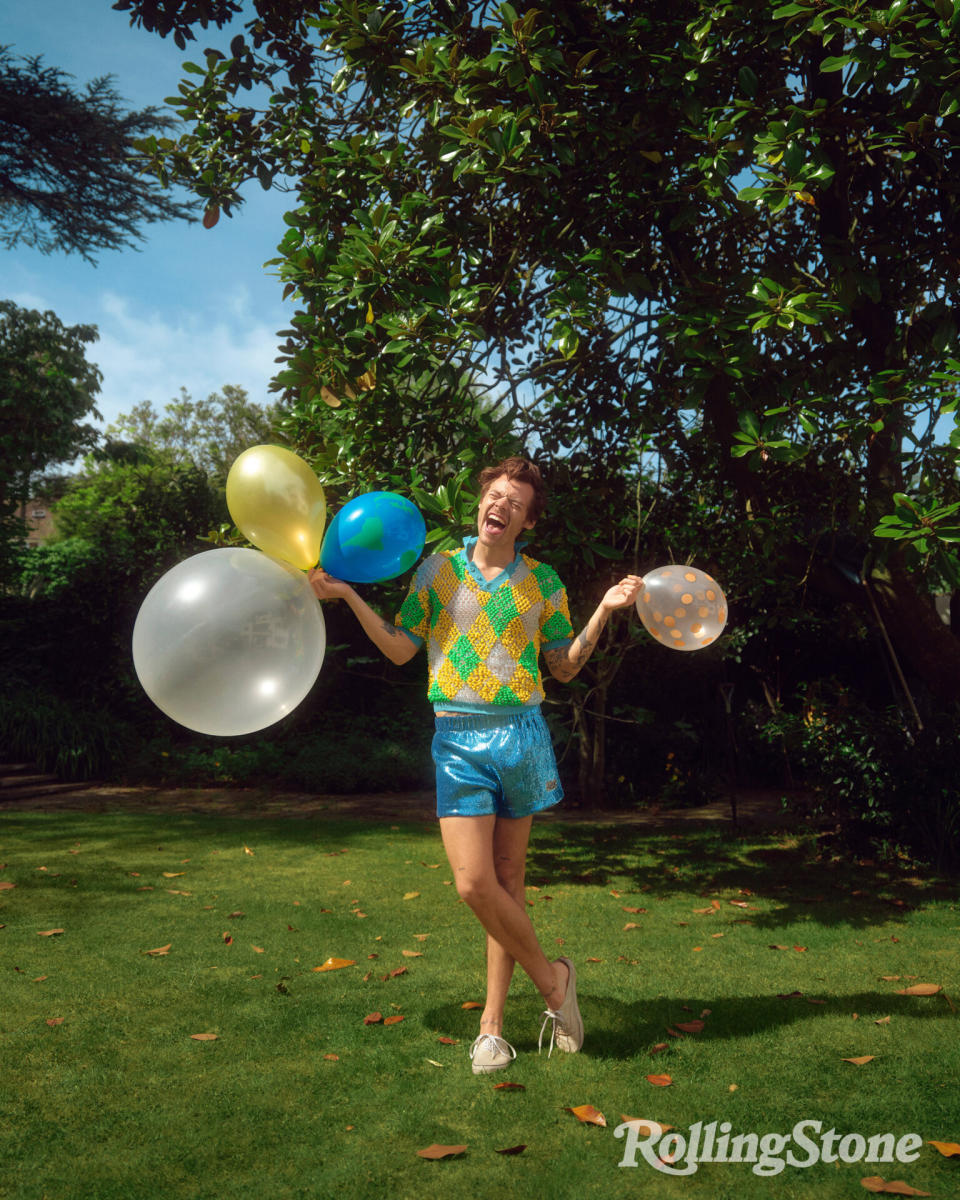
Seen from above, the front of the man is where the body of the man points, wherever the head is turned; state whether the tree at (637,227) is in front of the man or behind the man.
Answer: behind

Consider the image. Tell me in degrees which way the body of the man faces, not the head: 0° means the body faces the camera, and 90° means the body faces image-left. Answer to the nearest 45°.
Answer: approximately 0°

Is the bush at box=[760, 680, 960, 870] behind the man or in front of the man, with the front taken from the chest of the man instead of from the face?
behind

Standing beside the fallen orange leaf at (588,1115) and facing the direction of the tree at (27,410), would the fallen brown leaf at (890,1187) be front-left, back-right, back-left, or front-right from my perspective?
back-right

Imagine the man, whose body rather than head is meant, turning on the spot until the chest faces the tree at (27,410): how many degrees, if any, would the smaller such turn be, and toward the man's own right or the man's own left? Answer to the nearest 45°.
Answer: approximately 135° to the man's own right

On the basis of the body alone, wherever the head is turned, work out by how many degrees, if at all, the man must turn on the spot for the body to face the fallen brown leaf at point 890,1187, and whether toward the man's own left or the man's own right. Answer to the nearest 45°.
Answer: approximately 45° to the man's own left

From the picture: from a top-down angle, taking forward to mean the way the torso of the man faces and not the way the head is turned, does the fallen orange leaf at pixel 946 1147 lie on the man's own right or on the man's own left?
on the man's own left

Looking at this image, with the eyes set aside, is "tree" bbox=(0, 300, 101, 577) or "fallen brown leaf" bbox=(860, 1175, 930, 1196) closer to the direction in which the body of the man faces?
the fallen brown leaf

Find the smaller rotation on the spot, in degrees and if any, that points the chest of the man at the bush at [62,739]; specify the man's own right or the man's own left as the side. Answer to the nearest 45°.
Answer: approximately 135° to the man's own right
